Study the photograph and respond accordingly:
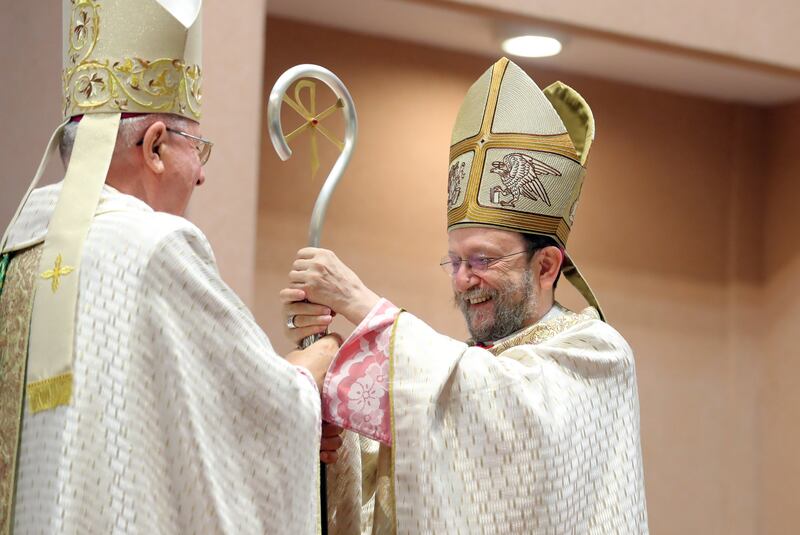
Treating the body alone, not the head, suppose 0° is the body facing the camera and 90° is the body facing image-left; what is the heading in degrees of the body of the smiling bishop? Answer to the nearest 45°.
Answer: approximately 45°

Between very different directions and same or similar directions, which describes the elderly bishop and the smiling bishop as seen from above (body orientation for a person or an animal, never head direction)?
very different directions

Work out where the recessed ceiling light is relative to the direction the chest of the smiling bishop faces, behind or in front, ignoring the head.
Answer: behind

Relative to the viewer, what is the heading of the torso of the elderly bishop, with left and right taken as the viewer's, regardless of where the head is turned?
facing away from the viewer and to the right of the viewer

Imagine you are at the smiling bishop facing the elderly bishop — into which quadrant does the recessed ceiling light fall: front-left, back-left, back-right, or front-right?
back-right

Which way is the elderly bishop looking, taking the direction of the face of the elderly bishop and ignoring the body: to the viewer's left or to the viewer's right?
to the viewer's right
